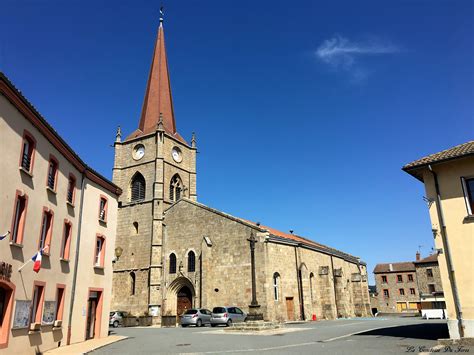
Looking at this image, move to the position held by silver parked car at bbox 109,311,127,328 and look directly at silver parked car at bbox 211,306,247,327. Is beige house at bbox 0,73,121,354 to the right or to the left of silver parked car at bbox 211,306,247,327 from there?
right

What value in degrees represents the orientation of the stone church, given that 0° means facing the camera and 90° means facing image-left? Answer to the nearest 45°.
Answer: approximately 45°

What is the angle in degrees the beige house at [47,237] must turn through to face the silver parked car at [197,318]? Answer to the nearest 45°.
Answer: approximately 90° to its left

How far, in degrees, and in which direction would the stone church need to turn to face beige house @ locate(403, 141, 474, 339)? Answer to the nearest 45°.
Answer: approximately 90° to its left

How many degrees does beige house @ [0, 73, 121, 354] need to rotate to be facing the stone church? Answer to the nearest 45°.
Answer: approximately 90° to its left
